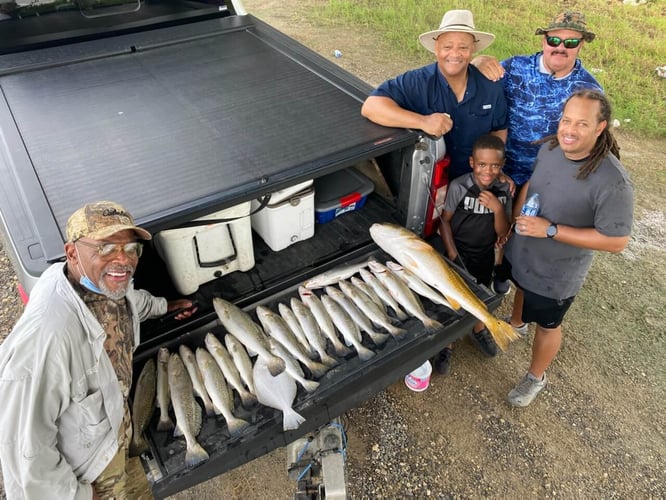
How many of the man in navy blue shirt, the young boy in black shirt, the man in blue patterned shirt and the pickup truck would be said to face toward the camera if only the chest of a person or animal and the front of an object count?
3

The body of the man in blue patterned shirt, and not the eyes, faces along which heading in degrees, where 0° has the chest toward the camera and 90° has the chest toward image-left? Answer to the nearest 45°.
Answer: approximately 0°

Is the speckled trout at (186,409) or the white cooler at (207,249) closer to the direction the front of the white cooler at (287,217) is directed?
the speckled trout

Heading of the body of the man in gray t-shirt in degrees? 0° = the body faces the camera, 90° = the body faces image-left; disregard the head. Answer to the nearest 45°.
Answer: approximately 45°

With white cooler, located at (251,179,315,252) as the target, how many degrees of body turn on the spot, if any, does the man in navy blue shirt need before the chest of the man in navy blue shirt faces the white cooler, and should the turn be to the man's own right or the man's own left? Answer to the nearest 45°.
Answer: approximately 45° to the man's own right

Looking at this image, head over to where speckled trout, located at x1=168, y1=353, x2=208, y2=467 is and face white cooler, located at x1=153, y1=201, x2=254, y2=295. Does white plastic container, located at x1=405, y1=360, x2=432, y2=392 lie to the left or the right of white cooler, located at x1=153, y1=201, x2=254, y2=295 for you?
right

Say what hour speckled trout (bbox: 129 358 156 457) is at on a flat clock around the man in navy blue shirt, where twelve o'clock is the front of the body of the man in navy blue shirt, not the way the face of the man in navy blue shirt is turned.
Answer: The speckled trout is roughly at 1 o'clock from the man in navy blue shirt.
